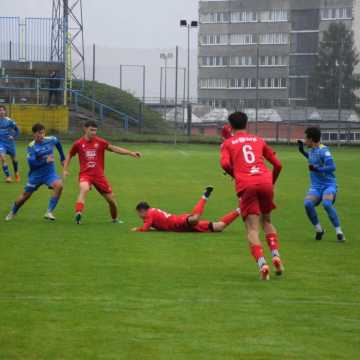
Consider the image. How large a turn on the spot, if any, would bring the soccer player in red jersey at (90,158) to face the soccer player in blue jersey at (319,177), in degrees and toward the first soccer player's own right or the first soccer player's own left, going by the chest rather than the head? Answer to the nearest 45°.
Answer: approximately 45° to the first soccer player's own left

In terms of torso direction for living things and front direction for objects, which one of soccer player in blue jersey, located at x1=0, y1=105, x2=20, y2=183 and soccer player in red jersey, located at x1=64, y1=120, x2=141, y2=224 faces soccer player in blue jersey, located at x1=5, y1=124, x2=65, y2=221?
soccer player in blue jersey, located at x1=0, y1=105, x2=20, y2=183

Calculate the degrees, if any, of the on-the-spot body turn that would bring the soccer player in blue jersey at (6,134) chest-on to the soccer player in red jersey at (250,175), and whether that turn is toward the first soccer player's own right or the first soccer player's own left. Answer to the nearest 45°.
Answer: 0° — they already face them

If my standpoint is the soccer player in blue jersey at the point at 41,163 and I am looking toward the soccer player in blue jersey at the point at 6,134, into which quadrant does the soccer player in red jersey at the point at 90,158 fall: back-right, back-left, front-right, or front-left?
back-right

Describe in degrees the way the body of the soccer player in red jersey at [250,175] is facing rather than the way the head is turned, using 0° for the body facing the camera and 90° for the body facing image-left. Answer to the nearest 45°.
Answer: approximately 180°

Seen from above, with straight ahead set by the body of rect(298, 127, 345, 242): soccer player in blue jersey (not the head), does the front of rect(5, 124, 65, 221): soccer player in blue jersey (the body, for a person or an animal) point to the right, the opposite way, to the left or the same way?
to the left

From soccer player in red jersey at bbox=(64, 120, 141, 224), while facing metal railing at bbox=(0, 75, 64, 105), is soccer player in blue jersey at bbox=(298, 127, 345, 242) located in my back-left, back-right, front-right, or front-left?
back-right

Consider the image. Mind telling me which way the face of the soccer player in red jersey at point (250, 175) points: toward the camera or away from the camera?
away from the camera

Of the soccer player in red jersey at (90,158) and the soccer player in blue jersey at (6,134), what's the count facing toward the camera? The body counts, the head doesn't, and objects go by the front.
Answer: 2

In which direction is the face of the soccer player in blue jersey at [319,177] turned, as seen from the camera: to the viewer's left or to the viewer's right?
to the viewer's left

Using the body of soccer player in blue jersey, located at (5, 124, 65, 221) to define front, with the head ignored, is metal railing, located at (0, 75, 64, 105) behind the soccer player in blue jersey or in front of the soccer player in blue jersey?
behind

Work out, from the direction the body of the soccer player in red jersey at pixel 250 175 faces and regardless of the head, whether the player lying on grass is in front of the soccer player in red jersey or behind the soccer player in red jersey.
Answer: in front

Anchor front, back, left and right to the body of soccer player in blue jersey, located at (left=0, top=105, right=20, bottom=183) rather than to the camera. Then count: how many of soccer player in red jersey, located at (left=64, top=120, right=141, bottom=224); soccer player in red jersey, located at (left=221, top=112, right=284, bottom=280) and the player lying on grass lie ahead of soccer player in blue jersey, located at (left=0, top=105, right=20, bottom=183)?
3

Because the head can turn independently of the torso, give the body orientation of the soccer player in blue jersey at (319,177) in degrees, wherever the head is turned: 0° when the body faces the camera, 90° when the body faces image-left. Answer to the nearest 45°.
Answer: approximately 45°

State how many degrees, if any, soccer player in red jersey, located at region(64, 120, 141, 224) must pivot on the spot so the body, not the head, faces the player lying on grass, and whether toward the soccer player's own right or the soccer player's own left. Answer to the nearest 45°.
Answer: approximately 45° to the soccer player's own left

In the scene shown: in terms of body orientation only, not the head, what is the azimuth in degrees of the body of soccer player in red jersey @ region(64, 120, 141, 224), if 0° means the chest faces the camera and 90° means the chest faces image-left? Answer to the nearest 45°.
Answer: approximately 0°

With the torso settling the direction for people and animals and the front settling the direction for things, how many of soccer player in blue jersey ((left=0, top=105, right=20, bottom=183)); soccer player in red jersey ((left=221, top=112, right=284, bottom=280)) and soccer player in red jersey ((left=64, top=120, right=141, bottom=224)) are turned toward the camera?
2
